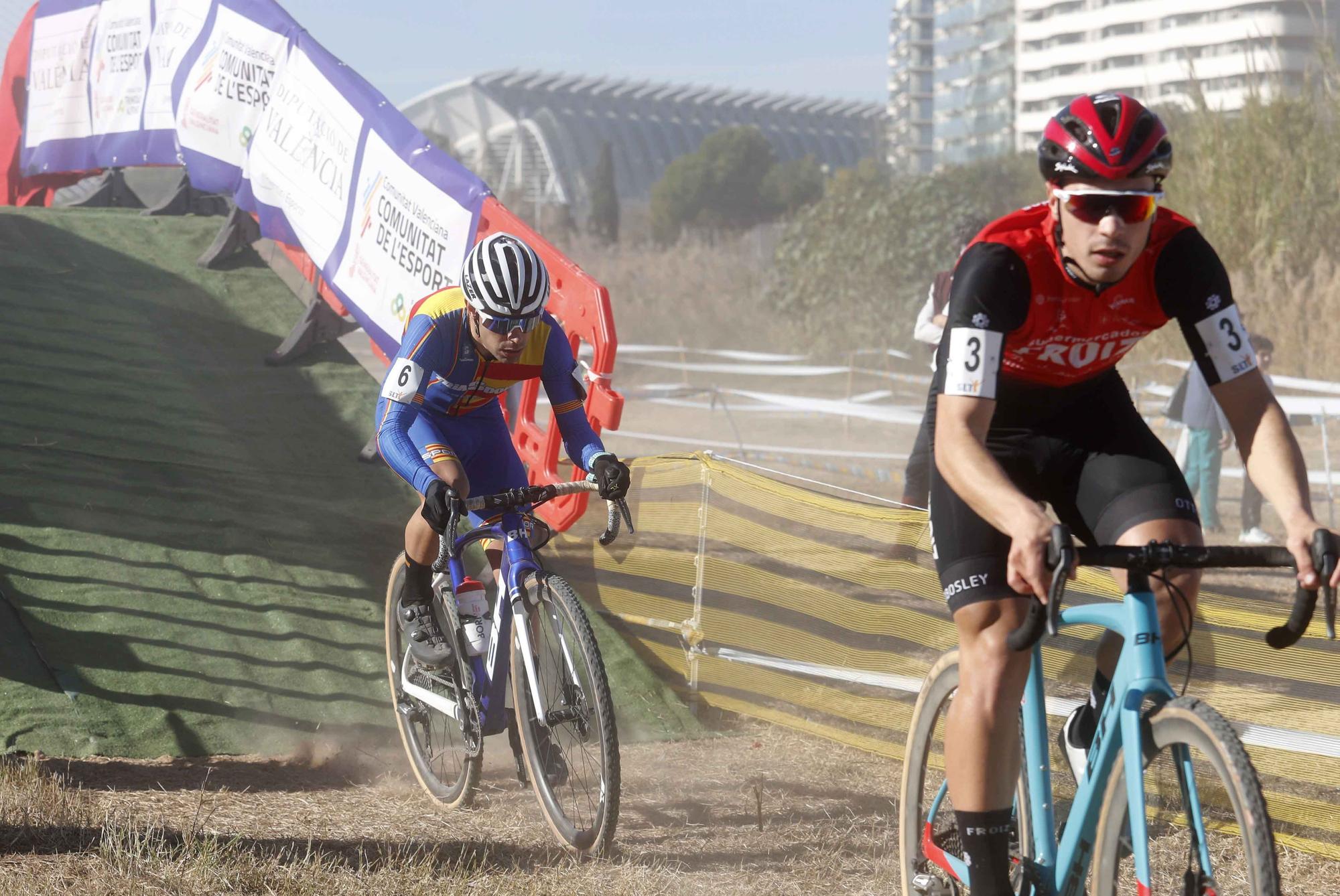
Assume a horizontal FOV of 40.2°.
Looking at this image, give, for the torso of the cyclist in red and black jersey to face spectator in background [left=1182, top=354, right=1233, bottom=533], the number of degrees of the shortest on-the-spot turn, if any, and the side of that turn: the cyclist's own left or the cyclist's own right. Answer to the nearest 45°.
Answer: approximately 135° to the cyclist's own left

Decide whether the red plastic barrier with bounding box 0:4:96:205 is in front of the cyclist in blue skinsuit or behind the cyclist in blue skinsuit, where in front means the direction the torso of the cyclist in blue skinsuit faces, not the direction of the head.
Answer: behind

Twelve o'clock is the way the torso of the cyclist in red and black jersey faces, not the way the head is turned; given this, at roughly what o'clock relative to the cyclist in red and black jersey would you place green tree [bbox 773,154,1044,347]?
The green tree is roughly at 7 o'clock from the cyclist in red and black jersey.

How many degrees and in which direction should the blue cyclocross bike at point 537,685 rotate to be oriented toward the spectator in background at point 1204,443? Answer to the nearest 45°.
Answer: approximately 90° to its left

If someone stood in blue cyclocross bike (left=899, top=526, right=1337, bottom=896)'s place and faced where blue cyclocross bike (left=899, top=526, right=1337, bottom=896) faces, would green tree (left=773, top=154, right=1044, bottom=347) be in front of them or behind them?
behind

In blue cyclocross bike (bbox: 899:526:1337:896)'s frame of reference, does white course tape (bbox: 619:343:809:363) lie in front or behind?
behind

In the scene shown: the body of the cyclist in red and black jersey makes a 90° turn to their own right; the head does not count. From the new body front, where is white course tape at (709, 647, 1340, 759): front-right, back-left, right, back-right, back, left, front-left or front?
back-right

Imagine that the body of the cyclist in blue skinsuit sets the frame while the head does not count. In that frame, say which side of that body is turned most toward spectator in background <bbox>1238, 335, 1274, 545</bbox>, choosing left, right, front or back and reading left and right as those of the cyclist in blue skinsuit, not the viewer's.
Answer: left

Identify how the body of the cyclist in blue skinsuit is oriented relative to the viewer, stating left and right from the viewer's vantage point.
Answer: facing the viewer and to the right of the viewer

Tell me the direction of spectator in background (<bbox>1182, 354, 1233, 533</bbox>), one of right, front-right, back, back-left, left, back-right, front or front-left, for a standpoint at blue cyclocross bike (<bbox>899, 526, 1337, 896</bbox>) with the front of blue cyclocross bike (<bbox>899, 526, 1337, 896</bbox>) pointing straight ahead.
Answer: back-left

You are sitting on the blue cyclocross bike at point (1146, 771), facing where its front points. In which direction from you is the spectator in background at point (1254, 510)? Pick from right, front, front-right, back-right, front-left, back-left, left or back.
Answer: back-left

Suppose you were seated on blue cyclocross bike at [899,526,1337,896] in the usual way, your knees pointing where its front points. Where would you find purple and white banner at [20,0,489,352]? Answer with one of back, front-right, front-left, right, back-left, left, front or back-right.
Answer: back

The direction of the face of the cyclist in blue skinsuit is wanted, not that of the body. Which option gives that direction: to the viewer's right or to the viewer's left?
to the viewer's right

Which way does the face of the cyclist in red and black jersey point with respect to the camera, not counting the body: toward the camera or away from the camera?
toward the camera

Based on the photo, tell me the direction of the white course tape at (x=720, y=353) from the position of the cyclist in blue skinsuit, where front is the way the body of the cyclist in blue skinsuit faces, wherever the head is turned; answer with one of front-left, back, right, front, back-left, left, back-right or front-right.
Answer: back-left

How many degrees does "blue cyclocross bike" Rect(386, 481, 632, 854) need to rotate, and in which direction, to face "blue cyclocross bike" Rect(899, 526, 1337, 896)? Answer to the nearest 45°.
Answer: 0° — it already faces it
